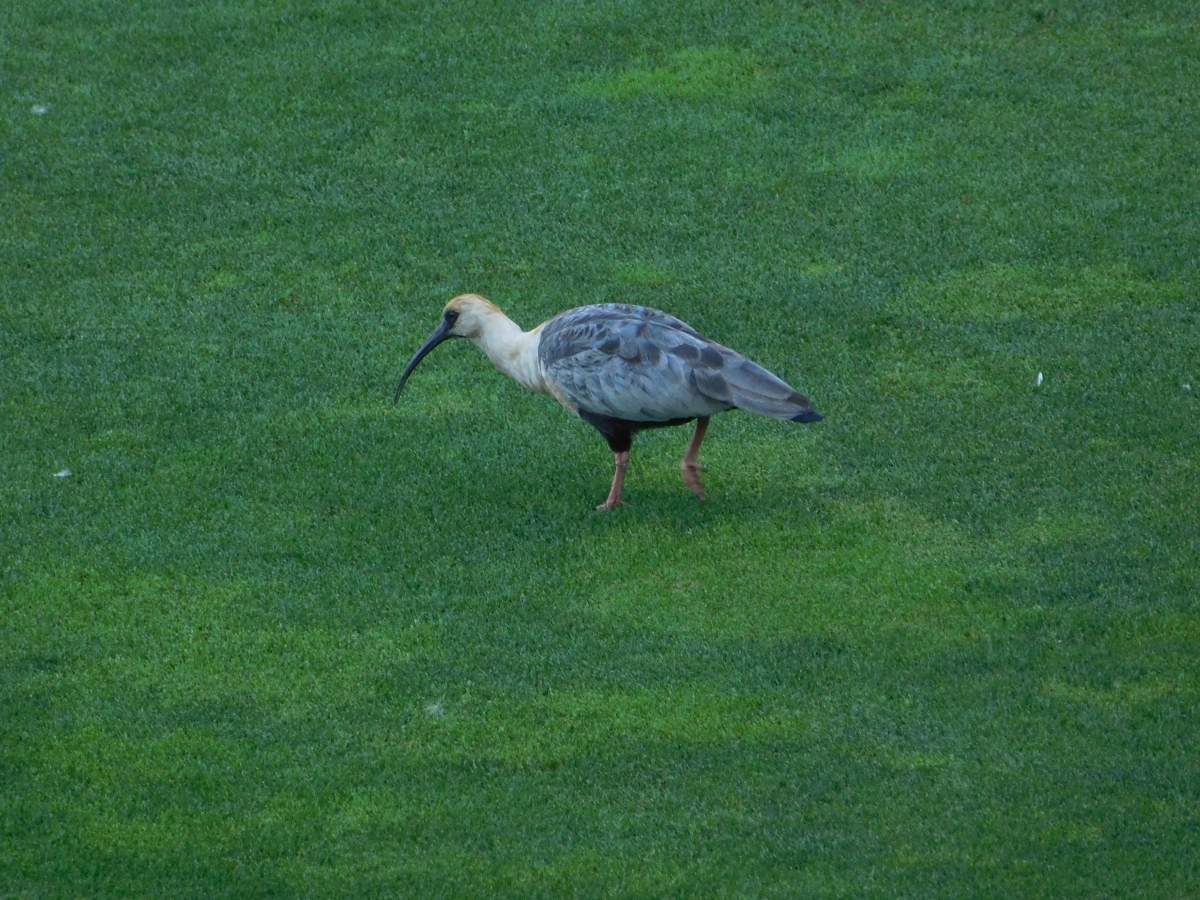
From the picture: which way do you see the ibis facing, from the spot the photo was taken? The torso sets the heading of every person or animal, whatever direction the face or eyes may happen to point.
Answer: facing to the left of the viewer
